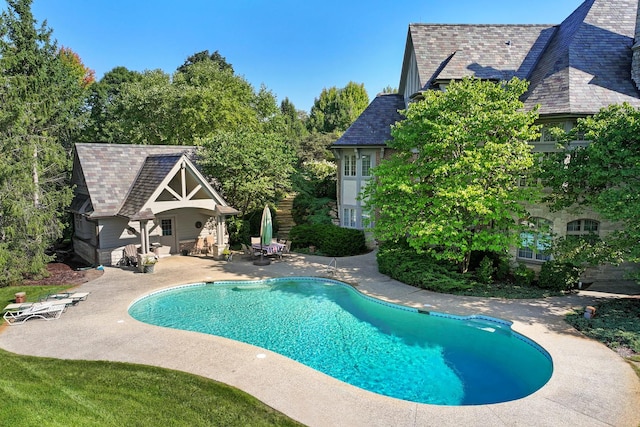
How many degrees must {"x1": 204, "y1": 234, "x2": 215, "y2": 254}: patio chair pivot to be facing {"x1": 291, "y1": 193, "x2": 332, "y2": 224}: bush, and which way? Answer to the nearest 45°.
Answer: approximately 180°

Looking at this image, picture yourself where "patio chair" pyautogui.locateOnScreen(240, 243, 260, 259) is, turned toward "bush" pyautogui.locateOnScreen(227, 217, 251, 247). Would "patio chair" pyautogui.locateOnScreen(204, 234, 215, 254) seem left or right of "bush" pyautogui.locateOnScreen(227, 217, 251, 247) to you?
left

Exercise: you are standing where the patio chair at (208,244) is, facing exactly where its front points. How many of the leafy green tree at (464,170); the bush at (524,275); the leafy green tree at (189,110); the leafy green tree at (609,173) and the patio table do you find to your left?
4

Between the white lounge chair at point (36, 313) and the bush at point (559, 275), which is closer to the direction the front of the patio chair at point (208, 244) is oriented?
the white lounge chair

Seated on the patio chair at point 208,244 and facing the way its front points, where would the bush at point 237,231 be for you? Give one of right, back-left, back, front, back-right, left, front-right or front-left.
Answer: back

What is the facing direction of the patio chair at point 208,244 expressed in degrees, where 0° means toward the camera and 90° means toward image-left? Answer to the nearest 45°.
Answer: approximately 45°

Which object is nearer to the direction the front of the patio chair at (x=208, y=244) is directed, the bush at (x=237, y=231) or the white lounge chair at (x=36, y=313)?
the white lounge chair

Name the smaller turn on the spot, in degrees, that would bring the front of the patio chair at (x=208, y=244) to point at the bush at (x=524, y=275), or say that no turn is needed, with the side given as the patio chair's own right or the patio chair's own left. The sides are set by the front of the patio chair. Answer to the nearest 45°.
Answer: approximately 90° to the patio chair's own left

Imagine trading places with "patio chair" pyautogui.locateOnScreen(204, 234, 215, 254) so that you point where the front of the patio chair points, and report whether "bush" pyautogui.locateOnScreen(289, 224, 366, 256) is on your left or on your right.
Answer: on your left

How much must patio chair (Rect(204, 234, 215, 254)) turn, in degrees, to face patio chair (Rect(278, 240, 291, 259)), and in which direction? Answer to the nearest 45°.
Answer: approximately 90° to its left

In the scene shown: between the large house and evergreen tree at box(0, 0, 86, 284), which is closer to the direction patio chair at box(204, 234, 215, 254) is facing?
the evergreen tree

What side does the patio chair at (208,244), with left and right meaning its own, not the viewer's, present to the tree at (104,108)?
back

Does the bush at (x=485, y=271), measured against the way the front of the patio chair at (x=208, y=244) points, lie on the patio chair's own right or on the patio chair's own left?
on the patio chair's own left

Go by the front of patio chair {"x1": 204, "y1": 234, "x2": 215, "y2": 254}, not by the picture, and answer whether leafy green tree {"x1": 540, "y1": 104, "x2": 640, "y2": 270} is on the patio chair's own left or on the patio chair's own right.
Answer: on the patio chair's own left

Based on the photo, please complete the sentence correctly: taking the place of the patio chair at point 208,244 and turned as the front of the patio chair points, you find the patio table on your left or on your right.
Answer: on your left

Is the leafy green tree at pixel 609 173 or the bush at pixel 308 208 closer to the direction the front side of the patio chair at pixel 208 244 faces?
the leafy green tree
